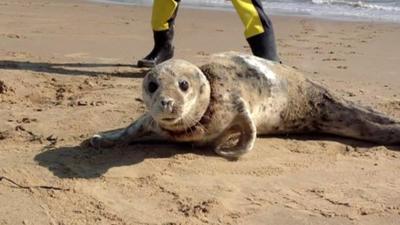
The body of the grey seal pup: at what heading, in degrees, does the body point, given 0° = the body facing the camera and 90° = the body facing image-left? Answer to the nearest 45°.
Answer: approximately 45°
